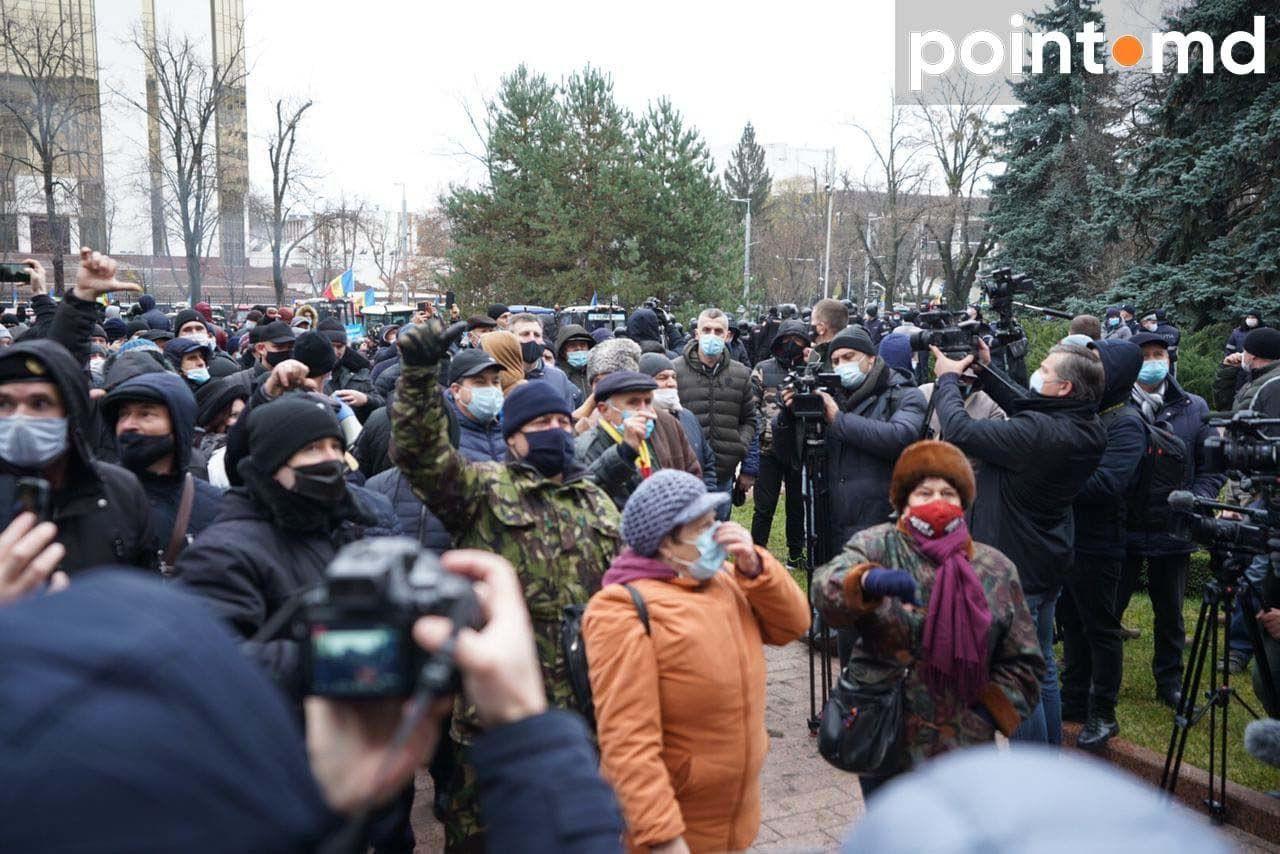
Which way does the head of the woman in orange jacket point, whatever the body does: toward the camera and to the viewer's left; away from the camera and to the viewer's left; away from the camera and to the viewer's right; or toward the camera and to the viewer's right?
toward the camera and to the viewer's right

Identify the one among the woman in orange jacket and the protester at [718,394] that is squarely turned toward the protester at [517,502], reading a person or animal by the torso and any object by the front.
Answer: the protester at [718,394]

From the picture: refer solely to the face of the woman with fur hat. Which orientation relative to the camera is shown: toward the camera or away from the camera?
toward the camera

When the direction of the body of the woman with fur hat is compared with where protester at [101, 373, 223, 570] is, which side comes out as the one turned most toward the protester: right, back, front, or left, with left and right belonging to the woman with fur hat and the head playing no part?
right

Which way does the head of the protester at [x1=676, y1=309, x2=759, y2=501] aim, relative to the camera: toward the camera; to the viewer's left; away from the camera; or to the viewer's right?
toward the camera

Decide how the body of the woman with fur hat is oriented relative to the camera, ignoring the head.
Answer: toward the camera

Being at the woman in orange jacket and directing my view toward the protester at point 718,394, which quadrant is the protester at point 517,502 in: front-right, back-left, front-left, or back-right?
front-left

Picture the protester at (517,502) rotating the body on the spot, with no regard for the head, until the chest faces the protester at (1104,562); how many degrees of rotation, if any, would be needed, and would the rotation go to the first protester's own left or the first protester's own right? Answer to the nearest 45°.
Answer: approximately 90° to the first protester's own left

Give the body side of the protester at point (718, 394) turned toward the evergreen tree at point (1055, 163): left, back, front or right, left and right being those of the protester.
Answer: back

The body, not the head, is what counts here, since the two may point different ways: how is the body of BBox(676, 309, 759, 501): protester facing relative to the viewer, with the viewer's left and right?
facing the viewer

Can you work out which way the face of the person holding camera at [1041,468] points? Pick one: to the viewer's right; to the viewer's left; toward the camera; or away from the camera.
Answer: to the viewer's left

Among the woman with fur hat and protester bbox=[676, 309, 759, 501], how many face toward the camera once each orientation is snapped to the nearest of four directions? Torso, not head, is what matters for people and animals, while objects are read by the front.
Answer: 2
